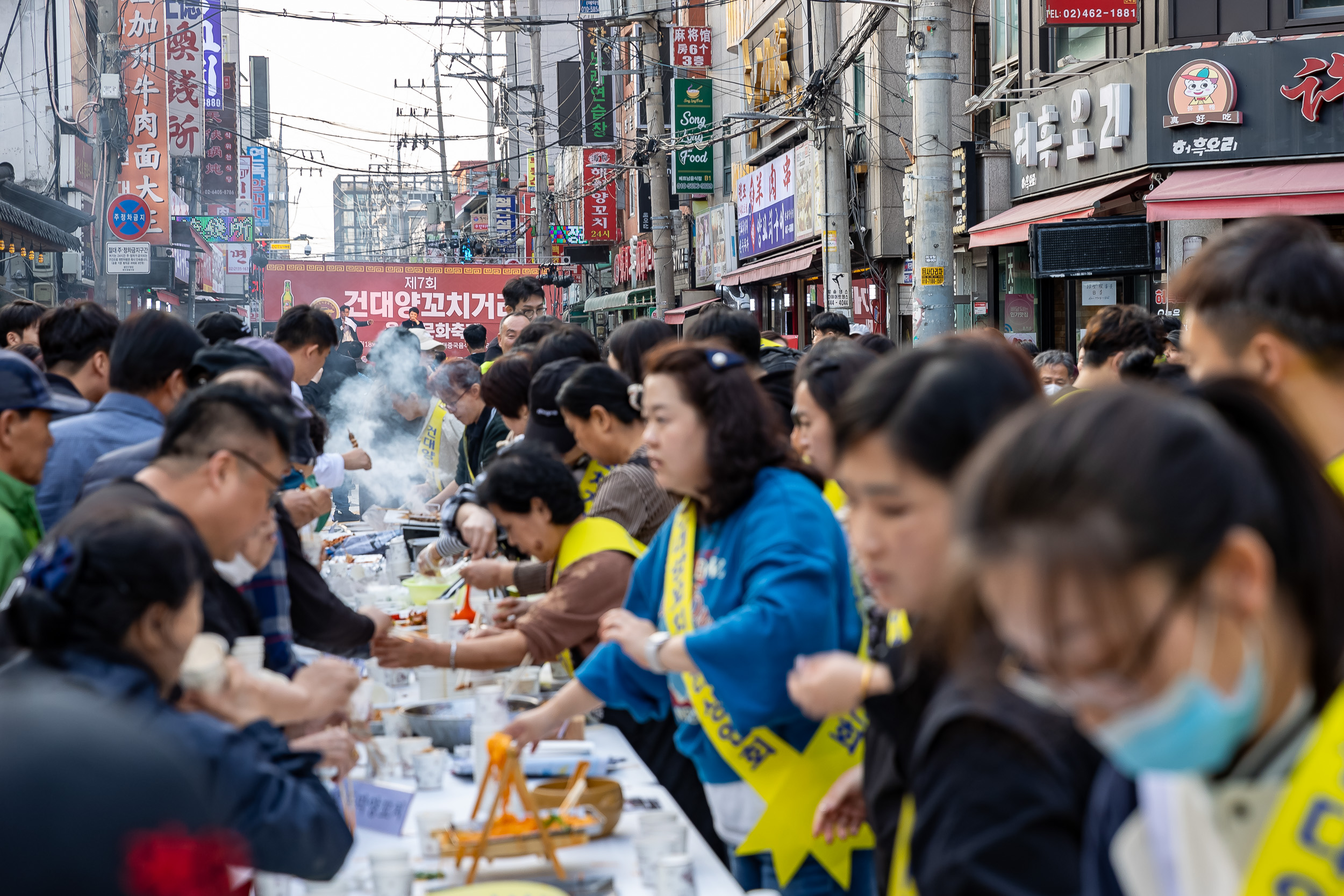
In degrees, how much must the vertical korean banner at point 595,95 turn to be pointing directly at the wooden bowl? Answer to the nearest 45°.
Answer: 0° — it already faces it

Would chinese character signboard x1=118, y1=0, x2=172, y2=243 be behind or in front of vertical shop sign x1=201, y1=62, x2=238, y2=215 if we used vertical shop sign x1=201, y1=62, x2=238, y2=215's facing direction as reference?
in front

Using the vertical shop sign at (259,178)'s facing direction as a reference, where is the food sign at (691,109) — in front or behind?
in front

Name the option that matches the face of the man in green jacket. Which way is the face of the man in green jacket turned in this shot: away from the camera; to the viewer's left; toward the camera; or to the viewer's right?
to the viewer's right

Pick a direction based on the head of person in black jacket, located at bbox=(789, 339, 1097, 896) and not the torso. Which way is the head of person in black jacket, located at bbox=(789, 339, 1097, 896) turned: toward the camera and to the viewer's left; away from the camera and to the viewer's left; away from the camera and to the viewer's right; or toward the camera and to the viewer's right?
toward the camera and to the viewer's left

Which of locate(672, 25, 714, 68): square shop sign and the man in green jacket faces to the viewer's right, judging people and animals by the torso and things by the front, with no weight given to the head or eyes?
the man in green jacket

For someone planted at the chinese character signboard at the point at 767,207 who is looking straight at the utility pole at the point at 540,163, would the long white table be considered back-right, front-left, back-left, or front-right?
back-left

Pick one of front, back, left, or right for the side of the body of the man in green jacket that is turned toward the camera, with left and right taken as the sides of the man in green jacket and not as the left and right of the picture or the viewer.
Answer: right

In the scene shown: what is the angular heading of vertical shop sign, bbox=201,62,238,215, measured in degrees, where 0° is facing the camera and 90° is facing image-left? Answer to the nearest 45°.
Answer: approximately 0°
